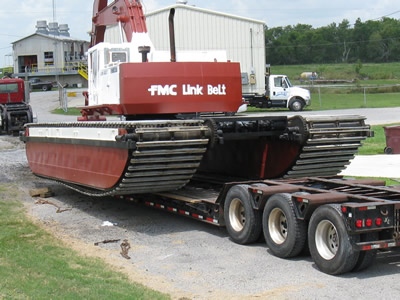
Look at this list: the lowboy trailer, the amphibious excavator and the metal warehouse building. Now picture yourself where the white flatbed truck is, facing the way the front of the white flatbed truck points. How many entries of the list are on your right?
2

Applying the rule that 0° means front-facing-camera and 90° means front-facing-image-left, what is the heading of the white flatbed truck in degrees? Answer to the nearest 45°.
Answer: approximately 270°

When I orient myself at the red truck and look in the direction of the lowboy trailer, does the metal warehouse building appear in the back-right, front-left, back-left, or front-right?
back-left

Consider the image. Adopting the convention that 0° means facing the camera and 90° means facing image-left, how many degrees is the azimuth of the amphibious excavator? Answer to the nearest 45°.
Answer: approximately 135°

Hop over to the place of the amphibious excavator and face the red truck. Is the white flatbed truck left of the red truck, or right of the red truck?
right

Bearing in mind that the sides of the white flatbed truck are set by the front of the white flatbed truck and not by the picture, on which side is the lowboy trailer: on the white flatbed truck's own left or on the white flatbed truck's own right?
on the white flatbed truck's own right

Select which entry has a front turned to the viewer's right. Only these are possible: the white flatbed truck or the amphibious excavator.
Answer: the white flatbed truck

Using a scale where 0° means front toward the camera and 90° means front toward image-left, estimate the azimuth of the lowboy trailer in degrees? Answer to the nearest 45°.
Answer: approximately 135°

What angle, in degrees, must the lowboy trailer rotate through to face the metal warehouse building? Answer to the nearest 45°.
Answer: approximately 45° to its right
